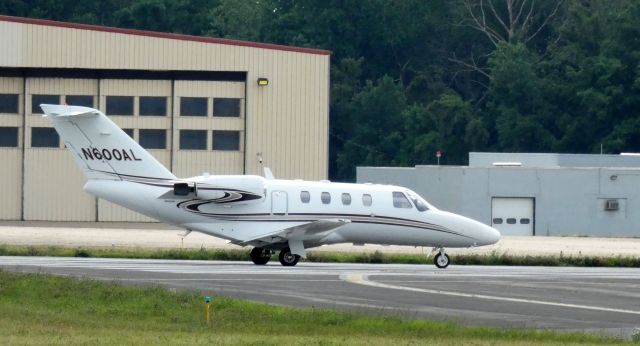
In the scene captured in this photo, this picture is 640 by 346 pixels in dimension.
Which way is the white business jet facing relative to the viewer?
to the viewer's right
